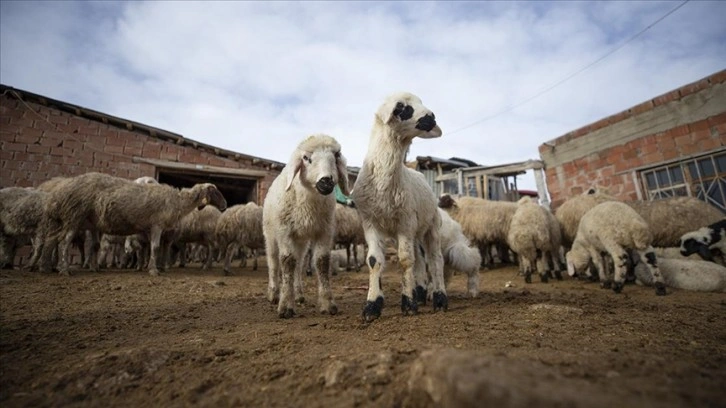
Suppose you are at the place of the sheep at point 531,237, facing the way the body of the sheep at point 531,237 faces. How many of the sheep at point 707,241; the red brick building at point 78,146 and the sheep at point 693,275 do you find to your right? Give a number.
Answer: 2

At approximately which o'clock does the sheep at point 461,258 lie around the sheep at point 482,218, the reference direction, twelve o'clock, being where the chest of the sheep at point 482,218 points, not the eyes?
the sheep at point 461,258 is roughly at 9 o'clock from the sheep at point 482,218.

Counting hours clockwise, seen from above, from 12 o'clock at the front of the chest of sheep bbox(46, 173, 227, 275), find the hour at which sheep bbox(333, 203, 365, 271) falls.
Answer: sheep bbox(333, 203, 365, 271) is roughly at 12 o'clock from sheep bbox(46, 173, 227, 275).

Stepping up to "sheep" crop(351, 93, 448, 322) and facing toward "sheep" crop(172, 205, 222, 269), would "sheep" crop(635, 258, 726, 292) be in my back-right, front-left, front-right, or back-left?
back-right

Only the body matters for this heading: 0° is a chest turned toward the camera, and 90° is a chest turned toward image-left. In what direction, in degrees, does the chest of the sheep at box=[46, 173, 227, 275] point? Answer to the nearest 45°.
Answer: approximately 270°

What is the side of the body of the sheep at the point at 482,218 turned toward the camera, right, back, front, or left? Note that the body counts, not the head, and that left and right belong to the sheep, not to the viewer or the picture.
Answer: left

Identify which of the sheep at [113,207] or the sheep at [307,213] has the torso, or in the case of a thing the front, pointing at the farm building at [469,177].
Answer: the sheep at [113,207]

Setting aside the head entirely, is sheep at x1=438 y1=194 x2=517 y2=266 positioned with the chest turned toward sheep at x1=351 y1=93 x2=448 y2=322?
no

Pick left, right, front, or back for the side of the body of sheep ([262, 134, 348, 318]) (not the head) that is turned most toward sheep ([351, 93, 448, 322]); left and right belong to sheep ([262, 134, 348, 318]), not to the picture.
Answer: left

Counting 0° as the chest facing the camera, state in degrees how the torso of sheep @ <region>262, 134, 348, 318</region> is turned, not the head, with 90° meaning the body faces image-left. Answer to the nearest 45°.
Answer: approximately 0°

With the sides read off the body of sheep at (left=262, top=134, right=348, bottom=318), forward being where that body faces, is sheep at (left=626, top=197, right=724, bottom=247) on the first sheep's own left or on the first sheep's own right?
on the first sheep's own left

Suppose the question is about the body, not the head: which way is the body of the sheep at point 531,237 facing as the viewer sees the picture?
away from the camera

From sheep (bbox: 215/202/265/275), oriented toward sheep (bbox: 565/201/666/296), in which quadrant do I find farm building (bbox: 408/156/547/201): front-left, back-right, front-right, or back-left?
front-left

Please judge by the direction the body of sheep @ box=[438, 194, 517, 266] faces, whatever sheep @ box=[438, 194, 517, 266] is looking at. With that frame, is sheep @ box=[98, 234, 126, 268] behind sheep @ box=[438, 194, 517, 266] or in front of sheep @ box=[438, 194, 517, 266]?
in front

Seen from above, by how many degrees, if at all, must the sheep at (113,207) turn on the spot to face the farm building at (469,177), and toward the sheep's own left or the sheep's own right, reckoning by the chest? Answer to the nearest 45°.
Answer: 0° — it already faces it

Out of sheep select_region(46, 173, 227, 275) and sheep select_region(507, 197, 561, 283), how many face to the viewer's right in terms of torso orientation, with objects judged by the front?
1

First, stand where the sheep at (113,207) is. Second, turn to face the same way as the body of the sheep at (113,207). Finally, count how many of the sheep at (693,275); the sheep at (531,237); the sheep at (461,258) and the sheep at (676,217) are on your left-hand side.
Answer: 0
